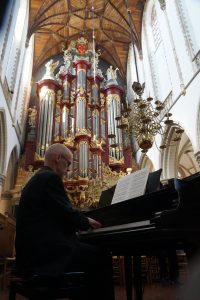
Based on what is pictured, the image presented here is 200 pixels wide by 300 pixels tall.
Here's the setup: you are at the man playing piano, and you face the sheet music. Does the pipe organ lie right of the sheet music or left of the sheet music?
left

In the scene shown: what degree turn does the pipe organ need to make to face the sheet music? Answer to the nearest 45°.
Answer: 0° — it already faces it

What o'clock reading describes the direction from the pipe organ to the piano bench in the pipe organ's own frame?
The piano bench is roughly at 12 o'clock from the pipe organ.

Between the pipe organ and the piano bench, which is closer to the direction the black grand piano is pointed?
the piano bench

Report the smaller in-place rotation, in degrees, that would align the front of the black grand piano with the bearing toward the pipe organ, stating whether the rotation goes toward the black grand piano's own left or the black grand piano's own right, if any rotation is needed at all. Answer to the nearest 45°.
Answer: approximately 135° to the black grand piano's own right

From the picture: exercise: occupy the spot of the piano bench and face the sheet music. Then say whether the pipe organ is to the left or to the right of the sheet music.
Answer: left

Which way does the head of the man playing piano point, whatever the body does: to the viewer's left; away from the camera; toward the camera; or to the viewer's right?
to the viewer's right

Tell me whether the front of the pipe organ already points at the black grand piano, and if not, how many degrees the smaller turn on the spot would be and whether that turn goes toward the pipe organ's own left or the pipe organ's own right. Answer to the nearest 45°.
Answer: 0° — it already faces it

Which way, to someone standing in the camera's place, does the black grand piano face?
facing the viewer and to the left of the viewer

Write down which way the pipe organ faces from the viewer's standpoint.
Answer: facing the viewer

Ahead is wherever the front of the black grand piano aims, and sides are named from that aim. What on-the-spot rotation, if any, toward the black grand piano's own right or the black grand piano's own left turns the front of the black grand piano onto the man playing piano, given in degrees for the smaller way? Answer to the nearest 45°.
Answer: approximately 45° to the black grand piano's own right

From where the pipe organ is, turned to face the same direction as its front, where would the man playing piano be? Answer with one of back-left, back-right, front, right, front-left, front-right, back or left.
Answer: front

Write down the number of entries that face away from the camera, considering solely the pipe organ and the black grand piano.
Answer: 0

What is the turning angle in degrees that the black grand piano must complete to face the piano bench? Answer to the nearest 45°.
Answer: approximately 45° to its right
